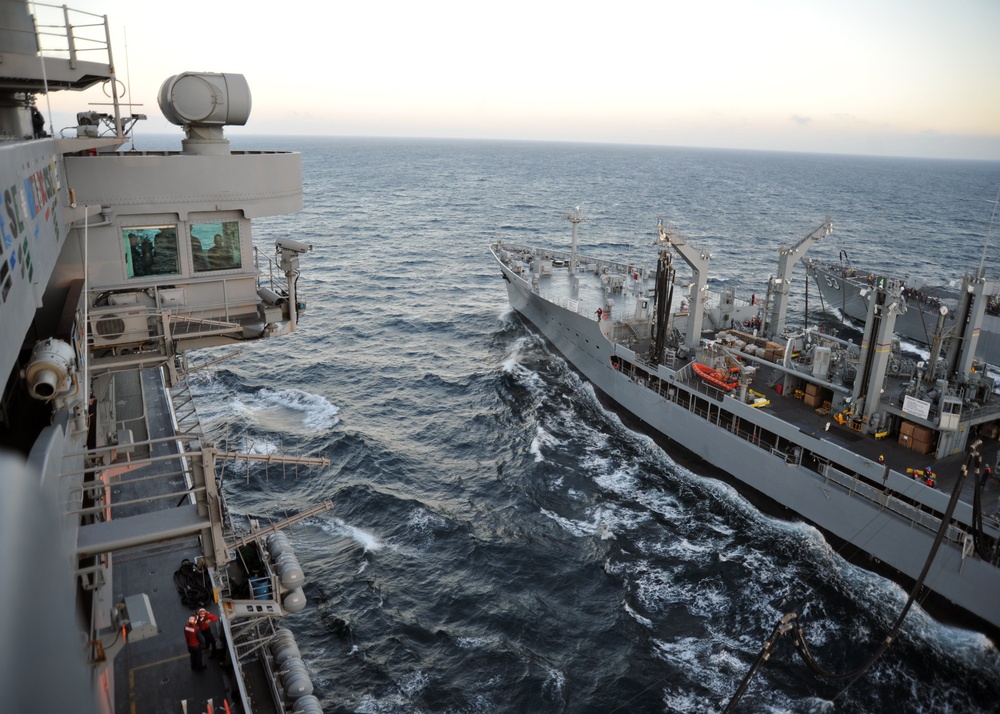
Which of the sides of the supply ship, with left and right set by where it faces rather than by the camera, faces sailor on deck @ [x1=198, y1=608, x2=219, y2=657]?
left

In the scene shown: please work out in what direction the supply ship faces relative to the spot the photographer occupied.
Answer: facing away from the viewer and to the left of the viewer

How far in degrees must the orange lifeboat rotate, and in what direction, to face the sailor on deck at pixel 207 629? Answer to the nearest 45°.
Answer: approximately 90° to its left

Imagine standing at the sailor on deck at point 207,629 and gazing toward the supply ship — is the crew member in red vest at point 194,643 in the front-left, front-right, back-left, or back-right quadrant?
back-right

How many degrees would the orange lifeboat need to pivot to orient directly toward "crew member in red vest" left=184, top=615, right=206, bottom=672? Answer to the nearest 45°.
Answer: approximately 90° to its left

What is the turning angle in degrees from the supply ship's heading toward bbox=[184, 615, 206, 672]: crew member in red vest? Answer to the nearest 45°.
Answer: approximately 90° to its left

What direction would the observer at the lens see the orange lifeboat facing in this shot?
facing away from the viewer and to the left of the viewer
